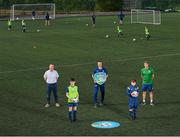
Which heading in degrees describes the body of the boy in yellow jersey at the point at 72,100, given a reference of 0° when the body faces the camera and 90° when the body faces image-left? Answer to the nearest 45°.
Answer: approximately 0°
